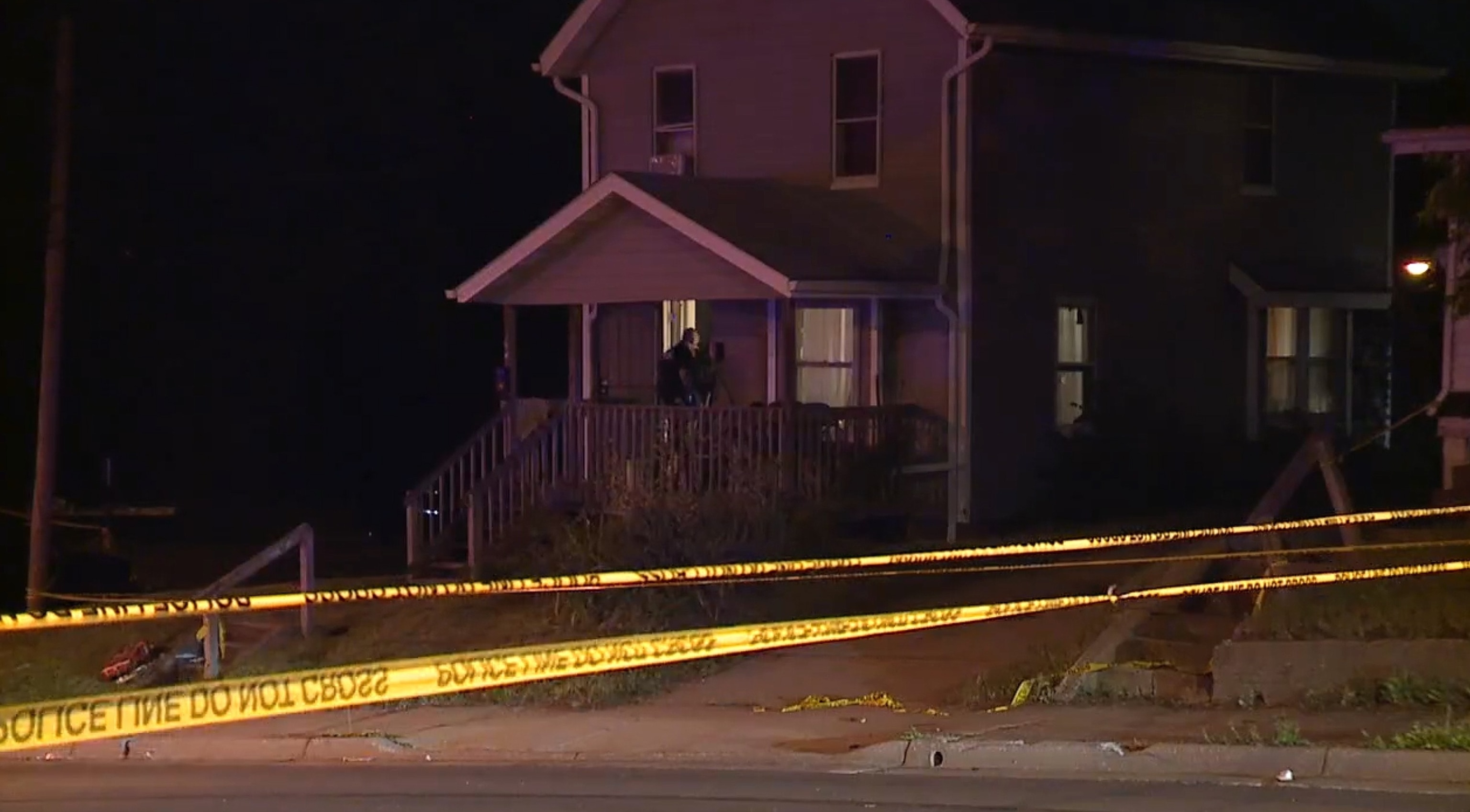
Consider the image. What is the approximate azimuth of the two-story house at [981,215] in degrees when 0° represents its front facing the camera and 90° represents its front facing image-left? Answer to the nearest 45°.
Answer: approximately 45°

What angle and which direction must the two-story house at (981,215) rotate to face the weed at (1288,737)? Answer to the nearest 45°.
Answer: approximately 45° to its left

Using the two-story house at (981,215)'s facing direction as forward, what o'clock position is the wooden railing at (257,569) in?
The wooden railing is roughly at 12 o'clock from the two-story house.
